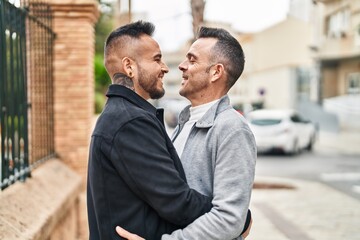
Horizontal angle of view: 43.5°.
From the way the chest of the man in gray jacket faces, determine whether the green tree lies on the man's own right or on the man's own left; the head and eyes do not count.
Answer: on the man's own right

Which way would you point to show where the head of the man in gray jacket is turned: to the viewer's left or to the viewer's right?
to the viewer's left

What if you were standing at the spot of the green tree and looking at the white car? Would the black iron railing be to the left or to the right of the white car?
right

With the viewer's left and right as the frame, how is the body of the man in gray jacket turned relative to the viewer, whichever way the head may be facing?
facing to the left of the viewer

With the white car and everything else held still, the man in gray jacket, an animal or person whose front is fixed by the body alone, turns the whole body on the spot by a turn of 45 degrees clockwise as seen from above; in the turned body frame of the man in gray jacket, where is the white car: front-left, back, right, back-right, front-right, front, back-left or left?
front-right

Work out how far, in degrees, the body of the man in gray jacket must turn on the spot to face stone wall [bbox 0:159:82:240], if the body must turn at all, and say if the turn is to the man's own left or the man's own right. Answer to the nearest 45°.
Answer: approximately 45° to the man's own right

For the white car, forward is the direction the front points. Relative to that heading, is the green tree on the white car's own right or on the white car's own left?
on the white car's own left
